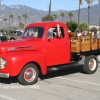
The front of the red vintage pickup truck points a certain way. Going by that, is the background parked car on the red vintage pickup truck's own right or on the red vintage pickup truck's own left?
on the red vintage pickup truck's own right

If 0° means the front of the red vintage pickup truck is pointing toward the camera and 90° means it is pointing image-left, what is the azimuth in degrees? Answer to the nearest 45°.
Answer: approximately 45°

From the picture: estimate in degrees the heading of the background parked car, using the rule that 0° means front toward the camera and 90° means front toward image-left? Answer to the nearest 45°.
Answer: approximately 90°

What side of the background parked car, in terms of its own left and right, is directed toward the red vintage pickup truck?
left

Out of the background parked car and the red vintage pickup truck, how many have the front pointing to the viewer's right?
0
